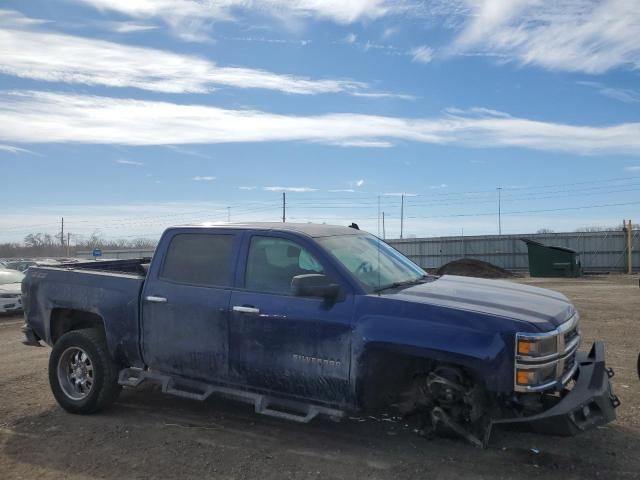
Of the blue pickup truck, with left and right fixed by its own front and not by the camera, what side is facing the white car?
back

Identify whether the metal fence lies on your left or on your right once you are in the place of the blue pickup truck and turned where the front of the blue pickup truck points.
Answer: on your left

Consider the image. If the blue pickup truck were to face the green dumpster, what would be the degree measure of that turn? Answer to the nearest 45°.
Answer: approximately 90° to its left

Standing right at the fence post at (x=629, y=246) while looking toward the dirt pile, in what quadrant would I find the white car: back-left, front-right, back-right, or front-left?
front-left

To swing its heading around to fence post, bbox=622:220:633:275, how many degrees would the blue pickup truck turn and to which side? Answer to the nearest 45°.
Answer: approximately 90° to its left

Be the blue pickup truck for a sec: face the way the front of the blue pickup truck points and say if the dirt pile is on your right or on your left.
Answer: on your left

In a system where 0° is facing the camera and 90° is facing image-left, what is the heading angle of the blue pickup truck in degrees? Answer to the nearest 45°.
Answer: approximately 315°
